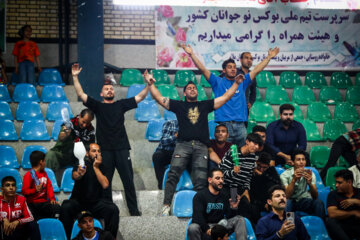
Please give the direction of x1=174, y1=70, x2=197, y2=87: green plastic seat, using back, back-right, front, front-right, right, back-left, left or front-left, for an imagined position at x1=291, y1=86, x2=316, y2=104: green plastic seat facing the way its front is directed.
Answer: right

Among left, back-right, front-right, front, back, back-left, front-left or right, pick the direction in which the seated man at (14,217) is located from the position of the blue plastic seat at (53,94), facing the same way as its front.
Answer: front

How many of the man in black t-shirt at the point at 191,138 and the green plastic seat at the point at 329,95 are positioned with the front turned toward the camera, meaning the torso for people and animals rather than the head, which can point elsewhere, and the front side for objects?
2

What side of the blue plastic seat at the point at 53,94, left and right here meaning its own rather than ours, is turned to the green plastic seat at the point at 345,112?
left

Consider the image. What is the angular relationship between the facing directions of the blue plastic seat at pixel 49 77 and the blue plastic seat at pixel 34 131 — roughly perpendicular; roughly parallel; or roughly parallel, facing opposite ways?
roughly parallel

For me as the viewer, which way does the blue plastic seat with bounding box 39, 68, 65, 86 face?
facing the viewer

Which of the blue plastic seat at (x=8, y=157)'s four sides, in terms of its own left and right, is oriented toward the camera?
front

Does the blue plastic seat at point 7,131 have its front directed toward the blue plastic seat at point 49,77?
no

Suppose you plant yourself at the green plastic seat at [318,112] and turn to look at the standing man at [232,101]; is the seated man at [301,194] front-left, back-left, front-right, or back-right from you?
front-left

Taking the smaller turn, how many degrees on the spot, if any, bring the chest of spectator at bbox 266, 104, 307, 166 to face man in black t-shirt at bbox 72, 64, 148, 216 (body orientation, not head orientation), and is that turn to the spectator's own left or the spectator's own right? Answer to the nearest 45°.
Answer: approximately 45° to the spectator's own right

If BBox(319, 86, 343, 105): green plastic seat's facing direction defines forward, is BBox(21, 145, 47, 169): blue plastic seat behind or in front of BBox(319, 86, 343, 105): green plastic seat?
in front

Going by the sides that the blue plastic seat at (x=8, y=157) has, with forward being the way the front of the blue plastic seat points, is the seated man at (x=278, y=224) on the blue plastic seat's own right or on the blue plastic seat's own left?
on the blue plastic seat's own left

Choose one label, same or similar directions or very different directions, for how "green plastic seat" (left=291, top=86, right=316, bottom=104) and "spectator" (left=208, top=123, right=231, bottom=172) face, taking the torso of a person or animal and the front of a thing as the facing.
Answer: same or similar directions

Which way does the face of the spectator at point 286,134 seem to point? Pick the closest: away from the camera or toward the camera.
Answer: toward the camera

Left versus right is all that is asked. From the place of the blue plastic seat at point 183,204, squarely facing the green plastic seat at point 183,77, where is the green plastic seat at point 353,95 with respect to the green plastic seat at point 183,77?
right

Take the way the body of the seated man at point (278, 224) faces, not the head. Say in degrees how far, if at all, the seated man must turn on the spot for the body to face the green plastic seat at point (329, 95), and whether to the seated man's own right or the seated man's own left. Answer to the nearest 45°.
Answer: approximately 135° to the seated man's own left

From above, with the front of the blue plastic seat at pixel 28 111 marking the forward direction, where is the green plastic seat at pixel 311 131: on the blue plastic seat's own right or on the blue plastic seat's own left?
on the blue plastic seat's own left
